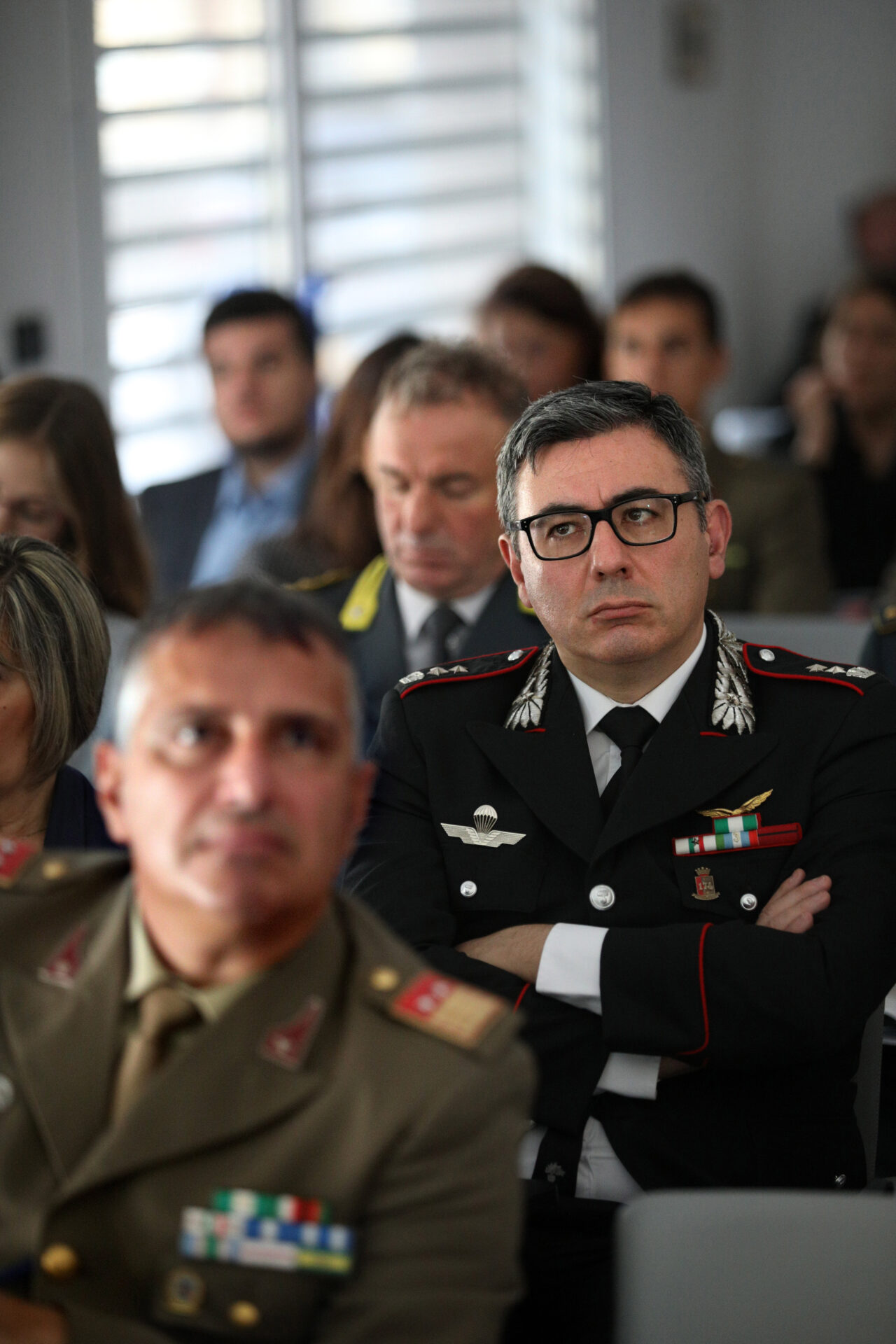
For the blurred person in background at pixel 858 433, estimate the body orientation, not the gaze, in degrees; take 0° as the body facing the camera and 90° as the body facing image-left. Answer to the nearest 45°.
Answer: approximately 45°

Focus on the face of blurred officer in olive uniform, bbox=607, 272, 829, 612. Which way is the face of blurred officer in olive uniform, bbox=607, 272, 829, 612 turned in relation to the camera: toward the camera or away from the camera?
toward the camera

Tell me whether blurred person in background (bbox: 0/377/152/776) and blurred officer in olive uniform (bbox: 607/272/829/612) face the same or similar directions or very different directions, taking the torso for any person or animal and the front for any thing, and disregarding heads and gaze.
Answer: same or similar directions

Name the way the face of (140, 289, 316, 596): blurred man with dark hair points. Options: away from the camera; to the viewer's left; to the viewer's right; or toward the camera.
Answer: toward the camera

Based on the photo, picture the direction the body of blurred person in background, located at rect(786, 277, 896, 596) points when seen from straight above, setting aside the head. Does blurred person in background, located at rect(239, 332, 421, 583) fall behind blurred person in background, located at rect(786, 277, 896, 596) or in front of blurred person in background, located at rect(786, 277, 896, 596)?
in front

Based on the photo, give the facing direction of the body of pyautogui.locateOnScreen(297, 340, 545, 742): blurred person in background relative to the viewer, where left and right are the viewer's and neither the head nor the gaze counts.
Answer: facing the viewer

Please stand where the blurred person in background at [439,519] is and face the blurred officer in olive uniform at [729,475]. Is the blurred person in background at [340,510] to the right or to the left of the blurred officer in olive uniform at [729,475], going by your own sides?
left

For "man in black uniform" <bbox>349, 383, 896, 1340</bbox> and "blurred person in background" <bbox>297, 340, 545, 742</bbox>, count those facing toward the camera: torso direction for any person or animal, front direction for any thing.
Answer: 2

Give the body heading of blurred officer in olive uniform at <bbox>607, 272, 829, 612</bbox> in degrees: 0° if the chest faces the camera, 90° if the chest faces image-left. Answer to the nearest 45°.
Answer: approximately 45°

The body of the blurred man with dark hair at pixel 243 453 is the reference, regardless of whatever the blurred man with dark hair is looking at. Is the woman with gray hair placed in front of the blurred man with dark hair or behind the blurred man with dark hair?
in front

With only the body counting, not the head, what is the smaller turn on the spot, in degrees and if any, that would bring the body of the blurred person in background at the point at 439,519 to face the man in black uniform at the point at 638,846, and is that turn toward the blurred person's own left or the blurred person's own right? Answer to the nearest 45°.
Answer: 0° — they already face them

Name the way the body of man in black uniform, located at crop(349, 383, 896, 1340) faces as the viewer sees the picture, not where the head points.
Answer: toward the camera

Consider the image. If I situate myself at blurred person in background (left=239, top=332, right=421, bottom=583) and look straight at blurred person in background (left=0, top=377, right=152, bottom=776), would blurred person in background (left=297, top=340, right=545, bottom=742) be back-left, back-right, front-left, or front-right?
front-left

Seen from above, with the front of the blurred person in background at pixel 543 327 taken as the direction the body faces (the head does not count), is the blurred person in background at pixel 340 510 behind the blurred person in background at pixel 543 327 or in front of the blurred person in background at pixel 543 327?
in front

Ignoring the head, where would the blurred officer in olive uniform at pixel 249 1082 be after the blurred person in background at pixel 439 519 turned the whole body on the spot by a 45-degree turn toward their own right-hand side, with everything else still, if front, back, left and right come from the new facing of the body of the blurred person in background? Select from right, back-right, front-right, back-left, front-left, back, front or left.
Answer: front-left

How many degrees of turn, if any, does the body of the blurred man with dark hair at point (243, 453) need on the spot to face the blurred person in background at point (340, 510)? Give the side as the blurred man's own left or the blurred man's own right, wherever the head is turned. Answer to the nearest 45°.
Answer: approximately 45° to the blurred man's own left

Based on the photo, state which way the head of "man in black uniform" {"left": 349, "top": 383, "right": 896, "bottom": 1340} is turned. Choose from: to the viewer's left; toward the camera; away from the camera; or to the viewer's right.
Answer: toward the camera

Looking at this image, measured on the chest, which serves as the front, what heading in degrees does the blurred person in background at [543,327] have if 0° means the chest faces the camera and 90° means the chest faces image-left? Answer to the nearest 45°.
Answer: approximately 45°
